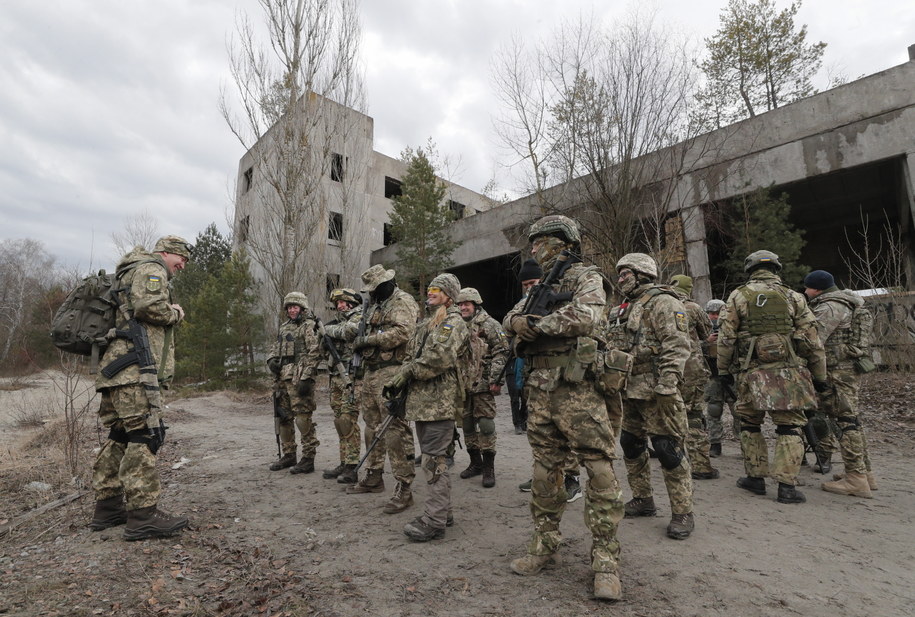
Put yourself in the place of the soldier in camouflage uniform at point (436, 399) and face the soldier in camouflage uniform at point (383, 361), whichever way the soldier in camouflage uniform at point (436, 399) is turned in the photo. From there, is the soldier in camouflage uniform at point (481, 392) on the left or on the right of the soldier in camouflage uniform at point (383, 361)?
right

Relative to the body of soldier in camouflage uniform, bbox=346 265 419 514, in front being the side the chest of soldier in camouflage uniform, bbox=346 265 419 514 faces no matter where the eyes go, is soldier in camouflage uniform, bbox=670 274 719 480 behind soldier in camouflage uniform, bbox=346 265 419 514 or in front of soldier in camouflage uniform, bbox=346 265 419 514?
behind

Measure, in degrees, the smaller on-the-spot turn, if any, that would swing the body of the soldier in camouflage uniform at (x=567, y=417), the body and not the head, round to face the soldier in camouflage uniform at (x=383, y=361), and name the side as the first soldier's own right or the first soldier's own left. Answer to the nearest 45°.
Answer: approximately 90° to the first soldier's own right

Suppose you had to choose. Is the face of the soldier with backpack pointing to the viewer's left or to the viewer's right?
to the viewer's right

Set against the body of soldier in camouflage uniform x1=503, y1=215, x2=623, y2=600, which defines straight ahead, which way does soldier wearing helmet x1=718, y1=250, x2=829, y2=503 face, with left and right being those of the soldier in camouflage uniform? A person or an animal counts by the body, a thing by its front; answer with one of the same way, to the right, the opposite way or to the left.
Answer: the opposite way

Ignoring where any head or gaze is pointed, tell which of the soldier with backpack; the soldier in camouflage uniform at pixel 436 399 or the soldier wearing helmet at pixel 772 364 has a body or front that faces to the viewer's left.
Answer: the soldier in camouflage uniform

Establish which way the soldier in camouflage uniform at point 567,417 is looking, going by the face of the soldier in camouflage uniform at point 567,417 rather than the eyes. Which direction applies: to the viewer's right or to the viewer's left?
to the viewer's left

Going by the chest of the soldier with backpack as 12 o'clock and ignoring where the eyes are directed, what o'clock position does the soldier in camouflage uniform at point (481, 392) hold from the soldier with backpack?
The soldier in camouflage uniform is roughly at 12 o'clock from the soldier with backpack.

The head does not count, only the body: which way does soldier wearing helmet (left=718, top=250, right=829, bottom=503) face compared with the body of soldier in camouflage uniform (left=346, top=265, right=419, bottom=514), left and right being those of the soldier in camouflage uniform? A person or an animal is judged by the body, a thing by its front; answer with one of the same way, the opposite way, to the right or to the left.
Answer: the opposite way

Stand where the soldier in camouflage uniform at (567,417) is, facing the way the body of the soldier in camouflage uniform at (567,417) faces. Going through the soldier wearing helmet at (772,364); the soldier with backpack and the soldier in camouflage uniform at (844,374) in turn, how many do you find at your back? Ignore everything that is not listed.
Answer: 2

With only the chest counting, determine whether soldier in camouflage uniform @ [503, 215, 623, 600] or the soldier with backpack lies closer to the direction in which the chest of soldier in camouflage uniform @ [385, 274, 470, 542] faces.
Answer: the soldier with backpack

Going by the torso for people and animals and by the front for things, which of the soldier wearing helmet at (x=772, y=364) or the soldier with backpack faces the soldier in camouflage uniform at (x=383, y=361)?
the soldier with backpack

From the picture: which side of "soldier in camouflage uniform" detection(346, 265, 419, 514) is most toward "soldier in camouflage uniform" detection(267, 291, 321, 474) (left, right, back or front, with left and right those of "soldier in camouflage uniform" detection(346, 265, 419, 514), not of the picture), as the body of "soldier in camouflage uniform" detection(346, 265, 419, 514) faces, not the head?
right
